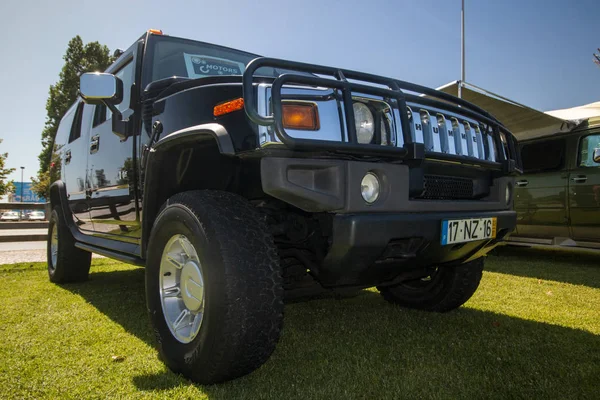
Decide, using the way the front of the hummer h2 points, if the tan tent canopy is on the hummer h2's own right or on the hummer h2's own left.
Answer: on the hummer h2's own left

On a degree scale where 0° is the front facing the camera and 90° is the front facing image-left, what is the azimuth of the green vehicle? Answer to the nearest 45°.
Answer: approximately 270°

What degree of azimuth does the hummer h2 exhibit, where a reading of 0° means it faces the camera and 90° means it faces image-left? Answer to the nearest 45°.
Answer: approximately 315°

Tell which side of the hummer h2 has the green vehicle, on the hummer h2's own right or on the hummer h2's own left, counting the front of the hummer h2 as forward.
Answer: on the hummer h2's own left

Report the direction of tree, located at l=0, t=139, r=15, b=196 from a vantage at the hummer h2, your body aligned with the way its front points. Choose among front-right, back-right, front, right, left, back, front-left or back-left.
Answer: back

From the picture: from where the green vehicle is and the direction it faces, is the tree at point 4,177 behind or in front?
behind

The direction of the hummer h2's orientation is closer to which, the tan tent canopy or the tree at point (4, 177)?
the tan tent canopy
